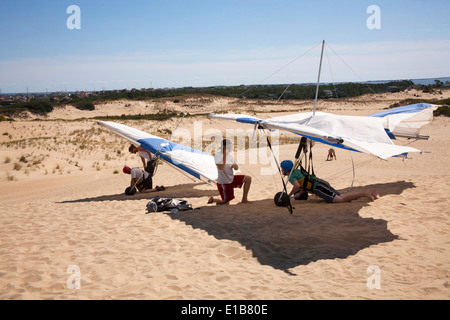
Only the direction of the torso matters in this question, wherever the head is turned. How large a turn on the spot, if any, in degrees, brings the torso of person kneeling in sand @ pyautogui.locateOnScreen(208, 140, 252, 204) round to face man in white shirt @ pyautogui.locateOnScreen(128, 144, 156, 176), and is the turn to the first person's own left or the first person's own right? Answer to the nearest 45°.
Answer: approximately 135° to the first person's own left

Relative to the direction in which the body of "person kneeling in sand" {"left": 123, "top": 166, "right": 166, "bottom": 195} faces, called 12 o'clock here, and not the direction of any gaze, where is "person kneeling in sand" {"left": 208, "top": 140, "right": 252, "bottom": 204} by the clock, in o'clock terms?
"person kneeling in sand" {"left": 208, "top": 140, "right": 252, "bottom": 204} is roughly at 8 o'clock from "person kneeling in sand" {"left": 123, "top": 166, "right": 166, "bottom": 195}.

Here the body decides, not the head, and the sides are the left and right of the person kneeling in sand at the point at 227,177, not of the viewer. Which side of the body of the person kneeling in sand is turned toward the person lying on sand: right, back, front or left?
front

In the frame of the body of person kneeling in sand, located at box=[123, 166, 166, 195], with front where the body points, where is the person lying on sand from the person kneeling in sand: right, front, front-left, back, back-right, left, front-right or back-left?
back-left

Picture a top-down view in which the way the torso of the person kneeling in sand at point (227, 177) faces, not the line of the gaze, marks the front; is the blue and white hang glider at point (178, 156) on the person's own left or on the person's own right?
on the person's own left

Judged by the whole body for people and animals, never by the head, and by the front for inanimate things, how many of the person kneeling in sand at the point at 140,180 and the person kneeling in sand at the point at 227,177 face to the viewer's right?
1

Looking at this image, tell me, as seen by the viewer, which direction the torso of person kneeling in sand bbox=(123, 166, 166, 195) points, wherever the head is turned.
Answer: to the viewer's left

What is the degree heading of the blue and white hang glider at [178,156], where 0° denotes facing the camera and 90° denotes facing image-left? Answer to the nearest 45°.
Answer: approximately 45°

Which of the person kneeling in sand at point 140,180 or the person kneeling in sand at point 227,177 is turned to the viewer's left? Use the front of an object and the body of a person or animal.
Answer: the person kneeling in sand at point 140,180

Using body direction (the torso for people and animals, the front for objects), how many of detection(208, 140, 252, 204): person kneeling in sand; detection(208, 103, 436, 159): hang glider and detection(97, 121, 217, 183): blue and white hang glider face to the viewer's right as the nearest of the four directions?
1

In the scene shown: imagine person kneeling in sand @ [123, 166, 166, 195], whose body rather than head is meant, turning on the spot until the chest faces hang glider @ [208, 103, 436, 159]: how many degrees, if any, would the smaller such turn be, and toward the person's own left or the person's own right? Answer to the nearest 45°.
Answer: approximately 135° to the person's own left

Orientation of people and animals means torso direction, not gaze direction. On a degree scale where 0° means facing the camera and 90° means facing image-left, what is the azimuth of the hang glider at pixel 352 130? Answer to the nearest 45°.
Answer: approximately 90°

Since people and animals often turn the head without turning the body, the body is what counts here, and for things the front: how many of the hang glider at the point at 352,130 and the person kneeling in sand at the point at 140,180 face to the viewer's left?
2

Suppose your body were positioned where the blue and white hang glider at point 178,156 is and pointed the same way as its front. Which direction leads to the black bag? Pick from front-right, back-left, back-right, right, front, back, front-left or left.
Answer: front-left
